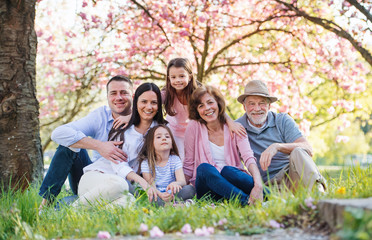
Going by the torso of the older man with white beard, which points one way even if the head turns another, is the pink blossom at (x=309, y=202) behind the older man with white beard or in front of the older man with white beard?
in front

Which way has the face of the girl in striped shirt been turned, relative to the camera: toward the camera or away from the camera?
toward the camera

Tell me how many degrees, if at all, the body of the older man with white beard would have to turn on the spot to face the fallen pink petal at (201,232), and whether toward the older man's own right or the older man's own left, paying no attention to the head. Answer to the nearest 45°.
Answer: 0° — they already face it

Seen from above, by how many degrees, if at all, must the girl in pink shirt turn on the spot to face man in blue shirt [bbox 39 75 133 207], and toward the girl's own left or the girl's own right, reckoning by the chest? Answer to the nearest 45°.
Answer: approximately 45° to the girl's own right

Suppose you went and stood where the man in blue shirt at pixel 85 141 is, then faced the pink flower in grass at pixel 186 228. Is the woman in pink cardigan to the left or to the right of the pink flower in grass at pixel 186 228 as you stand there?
left

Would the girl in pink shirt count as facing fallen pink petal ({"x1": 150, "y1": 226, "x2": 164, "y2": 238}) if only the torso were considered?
yes

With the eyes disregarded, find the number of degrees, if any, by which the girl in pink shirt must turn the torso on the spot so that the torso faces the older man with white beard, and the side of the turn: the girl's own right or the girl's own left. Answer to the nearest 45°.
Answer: approximately 45° to the girl's own left

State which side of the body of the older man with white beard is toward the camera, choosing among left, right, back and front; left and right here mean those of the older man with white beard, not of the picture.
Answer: front

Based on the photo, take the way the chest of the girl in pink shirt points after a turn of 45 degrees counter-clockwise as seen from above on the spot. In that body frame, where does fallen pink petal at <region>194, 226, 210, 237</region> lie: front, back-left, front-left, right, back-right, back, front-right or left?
front-right

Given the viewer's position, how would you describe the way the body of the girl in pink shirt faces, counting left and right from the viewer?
facing the viewer

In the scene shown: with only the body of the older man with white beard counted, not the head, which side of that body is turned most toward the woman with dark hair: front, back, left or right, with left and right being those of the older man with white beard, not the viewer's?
right

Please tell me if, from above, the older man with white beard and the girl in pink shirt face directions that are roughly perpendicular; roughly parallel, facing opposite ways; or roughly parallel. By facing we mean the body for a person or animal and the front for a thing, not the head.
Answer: roughly parallel

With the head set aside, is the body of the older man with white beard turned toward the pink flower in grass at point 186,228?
yes

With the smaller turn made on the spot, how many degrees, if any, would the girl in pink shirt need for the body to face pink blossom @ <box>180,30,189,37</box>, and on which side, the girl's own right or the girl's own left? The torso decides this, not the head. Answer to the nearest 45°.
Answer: approximately 180°

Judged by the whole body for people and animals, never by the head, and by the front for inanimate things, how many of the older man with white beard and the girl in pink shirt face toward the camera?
2
